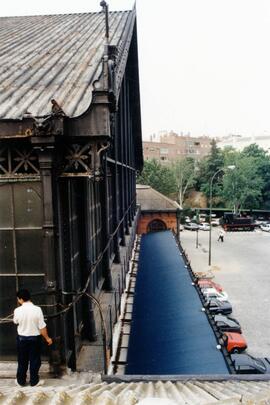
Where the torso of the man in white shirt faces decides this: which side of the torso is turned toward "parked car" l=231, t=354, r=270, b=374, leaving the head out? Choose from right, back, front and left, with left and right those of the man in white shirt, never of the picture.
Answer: right

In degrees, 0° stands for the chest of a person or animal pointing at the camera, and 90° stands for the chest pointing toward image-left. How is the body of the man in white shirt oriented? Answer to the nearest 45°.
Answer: approximately 135°

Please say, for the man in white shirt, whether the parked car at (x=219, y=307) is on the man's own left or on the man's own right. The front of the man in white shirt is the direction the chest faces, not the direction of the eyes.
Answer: on the man's own right

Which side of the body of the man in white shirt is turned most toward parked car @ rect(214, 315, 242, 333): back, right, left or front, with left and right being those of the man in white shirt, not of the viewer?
front
